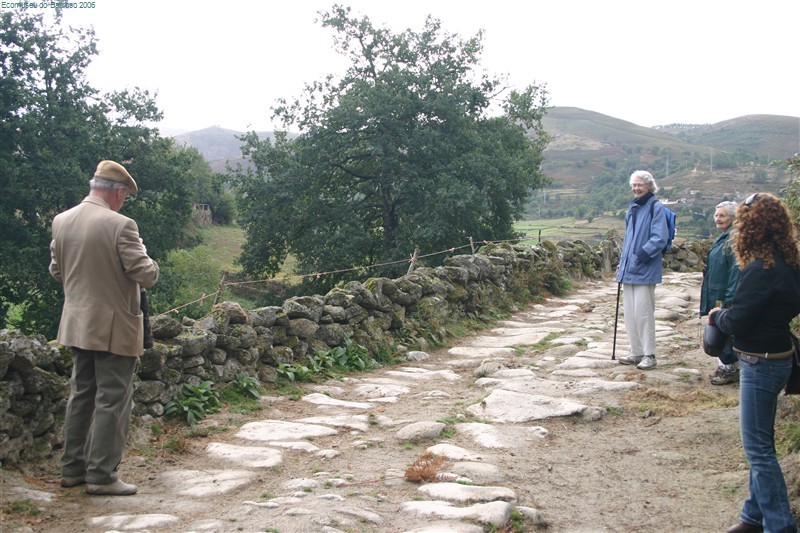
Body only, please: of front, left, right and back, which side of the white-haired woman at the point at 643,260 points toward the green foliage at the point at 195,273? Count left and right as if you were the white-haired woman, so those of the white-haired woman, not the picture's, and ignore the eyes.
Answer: right

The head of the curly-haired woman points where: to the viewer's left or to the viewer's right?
to the viewer's left

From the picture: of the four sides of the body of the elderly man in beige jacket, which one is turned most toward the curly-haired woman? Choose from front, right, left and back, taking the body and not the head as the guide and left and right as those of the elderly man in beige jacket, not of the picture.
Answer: right

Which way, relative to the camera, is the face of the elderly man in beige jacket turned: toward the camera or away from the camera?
away from the camera

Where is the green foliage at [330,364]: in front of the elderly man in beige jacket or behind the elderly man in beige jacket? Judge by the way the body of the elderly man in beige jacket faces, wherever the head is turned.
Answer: in front

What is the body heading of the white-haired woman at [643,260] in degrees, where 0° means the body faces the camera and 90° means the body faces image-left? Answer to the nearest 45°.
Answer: approximately 45°

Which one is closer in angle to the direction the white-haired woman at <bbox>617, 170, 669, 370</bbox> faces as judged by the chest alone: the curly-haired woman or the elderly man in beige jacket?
the elderly man in beige jacket

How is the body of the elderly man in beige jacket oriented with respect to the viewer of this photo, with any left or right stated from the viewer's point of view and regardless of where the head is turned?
facing away from the viewer and to the right of the viewer

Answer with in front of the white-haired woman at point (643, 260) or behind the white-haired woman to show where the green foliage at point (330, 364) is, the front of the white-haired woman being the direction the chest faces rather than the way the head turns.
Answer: in front

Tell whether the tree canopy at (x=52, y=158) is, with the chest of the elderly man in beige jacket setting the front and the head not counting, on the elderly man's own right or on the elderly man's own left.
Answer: on the elderly man's own left

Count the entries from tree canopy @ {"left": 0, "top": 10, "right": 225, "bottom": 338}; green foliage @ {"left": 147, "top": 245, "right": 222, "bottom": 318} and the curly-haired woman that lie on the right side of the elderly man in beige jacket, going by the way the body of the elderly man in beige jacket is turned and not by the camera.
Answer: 1
